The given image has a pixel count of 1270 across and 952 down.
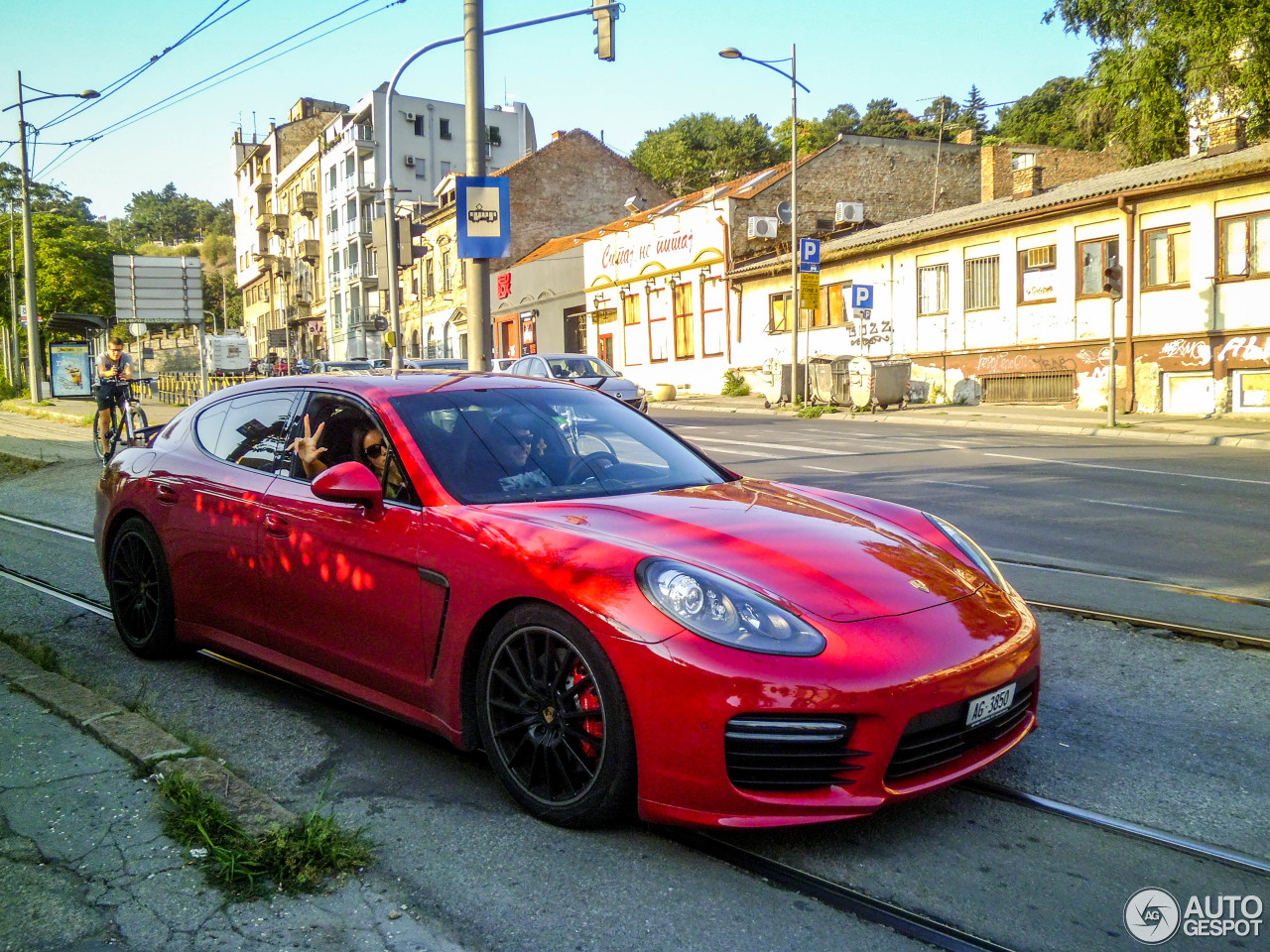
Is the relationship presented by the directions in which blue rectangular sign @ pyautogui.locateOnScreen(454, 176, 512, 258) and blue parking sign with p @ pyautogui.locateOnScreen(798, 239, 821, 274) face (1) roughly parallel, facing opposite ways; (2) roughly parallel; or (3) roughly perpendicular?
roughly parallel

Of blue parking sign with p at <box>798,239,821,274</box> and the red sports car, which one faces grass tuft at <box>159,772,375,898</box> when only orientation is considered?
the blue parking sign with p

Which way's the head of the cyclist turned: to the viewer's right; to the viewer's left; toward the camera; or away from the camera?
toward the camera

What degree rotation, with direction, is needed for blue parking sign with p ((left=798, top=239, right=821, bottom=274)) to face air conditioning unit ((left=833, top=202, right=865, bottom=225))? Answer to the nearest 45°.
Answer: approximately 180°

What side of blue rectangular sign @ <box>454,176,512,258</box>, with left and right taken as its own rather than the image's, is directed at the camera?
front

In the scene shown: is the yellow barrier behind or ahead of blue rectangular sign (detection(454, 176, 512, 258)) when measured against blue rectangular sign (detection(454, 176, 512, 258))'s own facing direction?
behind

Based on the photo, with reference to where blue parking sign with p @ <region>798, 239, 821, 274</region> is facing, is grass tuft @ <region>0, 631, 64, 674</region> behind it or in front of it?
in front

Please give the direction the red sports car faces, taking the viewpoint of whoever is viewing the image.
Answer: facing the viewer and to the right of the viewer

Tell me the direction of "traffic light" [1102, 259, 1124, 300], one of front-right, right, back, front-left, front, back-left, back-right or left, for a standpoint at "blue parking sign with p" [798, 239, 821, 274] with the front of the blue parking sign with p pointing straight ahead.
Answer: front-left

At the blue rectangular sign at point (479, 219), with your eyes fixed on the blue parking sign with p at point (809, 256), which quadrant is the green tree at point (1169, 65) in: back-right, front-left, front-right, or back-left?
front-right
